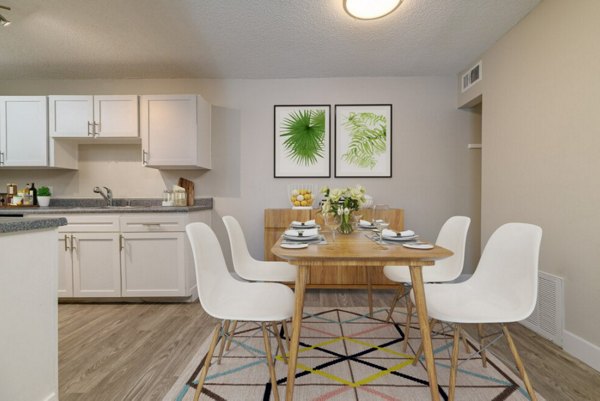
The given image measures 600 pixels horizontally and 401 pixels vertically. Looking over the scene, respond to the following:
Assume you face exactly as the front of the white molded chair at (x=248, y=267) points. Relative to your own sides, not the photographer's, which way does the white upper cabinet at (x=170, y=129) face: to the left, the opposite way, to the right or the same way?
to the right

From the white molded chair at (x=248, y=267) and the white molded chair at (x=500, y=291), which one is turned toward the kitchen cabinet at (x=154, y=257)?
the white molded chair at (x=500, y=291)

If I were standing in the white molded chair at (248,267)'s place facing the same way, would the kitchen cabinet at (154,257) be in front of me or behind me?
behind

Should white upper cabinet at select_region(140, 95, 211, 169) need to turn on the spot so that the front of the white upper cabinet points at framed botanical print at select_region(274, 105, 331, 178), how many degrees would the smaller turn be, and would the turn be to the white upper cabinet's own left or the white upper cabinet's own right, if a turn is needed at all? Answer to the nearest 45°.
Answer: approximately 90° to the white upper cabinet's own left

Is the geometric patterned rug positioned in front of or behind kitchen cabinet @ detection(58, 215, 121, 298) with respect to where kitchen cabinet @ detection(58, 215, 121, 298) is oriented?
in front

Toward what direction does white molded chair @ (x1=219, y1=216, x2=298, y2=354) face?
to the viewer's right

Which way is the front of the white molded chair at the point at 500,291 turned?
to the viewer's left

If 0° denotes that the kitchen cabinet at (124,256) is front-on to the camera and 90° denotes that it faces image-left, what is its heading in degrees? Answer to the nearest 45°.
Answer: approximately 0°

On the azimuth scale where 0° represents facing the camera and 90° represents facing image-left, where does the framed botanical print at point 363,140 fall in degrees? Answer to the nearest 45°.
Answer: approximately 0°

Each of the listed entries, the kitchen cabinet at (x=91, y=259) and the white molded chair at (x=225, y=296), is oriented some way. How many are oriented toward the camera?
1

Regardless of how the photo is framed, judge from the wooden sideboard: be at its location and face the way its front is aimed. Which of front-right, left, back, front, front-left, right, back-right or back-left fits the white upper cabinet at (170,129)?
right

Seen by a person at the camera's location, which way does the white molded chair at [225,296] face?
facing to the right of the viewer
